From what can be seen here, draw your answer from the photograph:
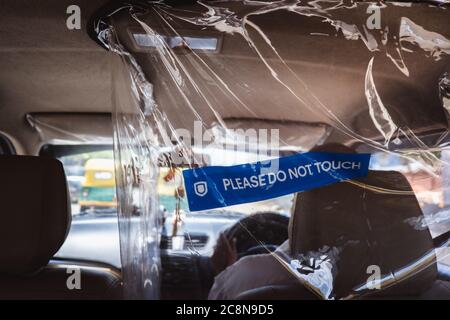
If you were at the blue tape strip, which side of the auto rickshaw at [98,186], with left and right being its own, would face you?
back

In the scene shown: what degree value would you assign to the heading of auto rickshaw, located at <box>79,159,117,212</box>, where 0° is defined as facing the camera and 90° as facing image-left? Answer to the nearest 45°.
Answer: approximately 180°
